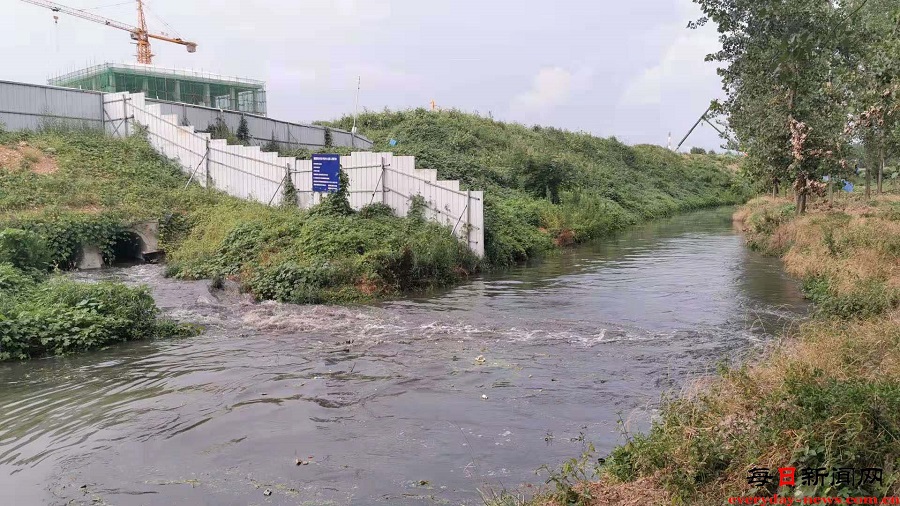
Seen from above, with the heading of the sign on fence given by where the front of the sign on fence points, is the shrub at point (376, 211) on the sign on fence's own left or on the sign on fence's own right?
on the sign on fence's own left

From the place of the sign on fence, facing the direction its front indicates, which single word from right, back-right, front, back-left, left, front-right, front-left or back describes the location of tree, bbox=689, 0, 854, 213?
left

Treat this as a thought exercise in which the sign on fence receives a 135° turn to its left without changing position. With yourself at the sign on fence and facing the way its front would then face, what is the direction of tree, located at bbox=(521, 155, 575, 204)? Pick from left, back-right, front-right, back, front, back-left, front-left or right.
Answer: front

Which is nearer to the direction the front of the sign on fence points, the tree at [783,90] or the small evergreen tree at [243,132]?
the tree

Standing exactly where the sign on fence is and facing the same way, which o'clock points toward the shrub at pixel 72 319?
The shrub is roughly at 1 o'clock from the sign on fence.

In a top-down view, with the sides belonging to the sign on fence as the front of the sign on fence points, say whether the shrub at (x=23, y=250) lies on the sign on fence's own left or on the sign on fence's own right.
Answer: on the sign on fence's own right

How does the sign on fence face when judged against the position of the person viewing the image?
facing the viewer
